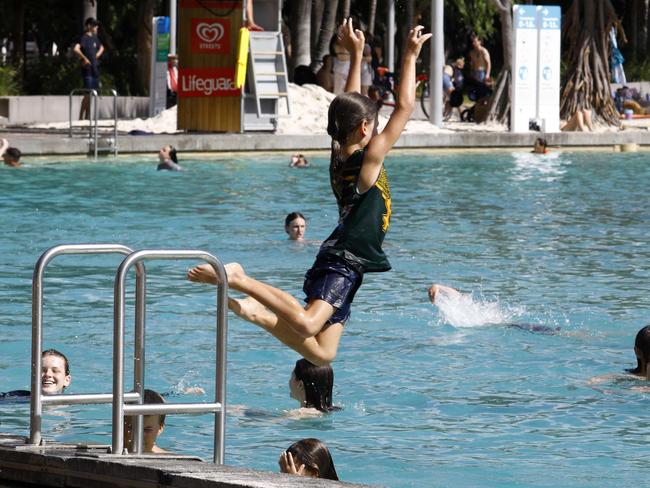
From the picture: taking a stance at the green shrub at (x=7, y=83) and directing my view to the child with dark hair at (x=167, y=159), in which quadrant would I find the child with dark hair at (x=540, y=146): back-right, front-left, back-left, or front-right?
front-left

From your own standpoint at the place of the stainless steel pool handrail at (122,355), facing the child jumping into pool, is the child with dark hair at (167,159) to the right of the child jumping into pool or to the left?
left

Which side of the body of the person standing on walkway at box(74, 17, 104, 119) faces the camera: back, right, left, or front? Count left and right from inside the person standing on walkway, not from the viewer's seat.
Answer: front

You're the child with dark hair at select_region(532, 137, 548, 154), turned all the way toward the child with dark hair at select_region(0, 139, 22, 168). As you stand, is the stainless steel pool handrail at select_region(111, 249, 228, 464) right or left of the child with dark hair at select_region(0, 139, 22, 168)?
left

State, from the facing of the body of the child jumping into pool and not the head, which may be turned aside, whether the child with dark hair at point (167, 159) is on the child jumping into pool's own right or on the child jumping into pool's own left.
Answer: on the child jumping into pool's own left

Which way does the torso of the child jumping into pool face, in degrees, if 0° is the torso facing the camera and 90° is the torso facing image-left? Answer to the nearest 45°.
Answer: approximately 225°

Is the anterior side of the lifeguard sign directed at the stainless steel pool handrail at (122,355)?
yes

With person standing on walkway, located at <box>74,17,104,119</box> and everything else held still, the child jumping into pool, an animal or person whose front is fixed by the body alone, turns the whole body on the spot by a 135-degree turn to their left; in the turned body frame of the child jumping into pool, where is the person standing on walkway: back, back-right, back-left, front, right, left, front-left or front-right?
right

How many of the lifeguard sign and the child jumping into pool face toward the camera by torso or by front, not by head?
1

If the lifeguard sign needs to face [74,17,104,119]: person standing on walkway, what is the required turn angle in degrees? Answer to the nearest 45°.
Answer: approximately 135° to its right

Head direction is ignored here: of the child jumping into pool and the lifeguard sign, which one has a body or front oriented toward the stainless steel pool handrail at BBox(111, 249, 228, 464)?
the lifeguard sign

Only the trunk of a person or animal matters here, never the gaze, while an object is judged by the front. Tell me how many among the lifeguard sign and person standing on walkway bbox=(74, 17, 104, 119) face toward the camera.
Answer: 2

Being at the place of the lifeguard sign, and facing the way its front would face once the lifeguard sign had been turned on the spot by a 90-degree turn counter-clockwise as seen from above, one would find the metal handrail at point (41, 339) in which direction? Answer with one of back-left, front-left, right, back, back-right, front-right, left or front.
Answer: right

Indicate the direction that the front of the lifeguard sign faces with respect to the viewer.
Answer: facing the viewer

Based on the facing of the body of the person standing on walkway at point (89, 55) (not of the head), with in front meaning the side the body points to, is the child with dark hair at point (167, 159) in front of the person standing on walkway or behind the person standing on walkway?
in front

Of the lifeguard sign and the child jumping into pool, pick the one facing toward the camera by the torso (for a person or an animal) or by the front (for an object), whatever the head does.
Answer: the lifeguard sign

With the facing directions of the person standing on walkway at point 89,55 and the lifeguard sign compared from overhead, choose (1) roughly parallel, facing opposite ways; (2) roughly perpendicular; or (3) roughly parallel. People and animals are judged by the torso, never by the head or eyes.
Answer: roughly parallel

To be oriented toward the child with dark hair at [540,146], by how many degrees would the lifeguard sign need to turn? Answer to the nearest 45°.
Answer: approximately 90° to its left
